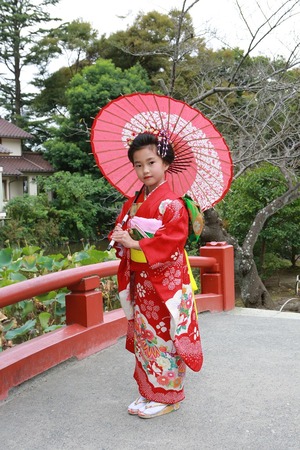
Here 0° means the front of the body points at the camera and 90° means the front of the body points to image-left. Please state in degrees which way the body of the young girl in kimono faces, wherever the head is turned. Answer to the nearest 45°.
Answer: approximately 45°

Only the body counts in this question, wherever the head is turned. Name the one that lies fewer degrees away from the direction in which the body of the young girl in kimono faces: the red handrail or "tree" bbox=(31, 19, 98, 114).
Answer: the red handrail

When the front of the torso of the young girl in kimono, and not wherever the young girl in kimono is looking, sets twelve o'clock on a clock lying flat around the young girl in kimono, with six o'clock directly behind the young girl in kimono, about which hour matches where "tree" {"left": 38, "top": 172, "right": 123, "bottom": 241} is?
The tree is roughly at 4 o'clock from the young girl in kimono.

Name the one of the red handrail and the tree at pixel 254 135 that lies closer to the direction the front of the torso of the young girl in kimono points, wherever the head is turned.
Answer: the red handrail

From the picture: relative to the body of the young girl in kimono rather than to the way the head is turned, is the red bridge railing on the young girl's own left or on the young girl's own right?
on the young girl's own right

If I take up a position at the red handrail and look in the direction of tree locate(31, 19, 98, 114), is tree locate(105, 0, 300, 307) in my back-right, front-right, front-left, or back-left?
front-right

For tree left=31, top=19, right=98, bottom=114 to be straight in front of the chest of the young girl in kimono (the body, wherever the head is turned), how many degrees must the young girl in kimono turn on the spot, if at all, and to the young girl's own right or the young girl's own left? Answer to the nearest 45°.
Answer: approximately 135° to the young girl's own right

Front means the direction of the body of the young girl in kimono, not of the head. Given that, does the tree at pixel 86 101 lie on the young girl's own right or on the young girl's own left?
on the young girl's own right
